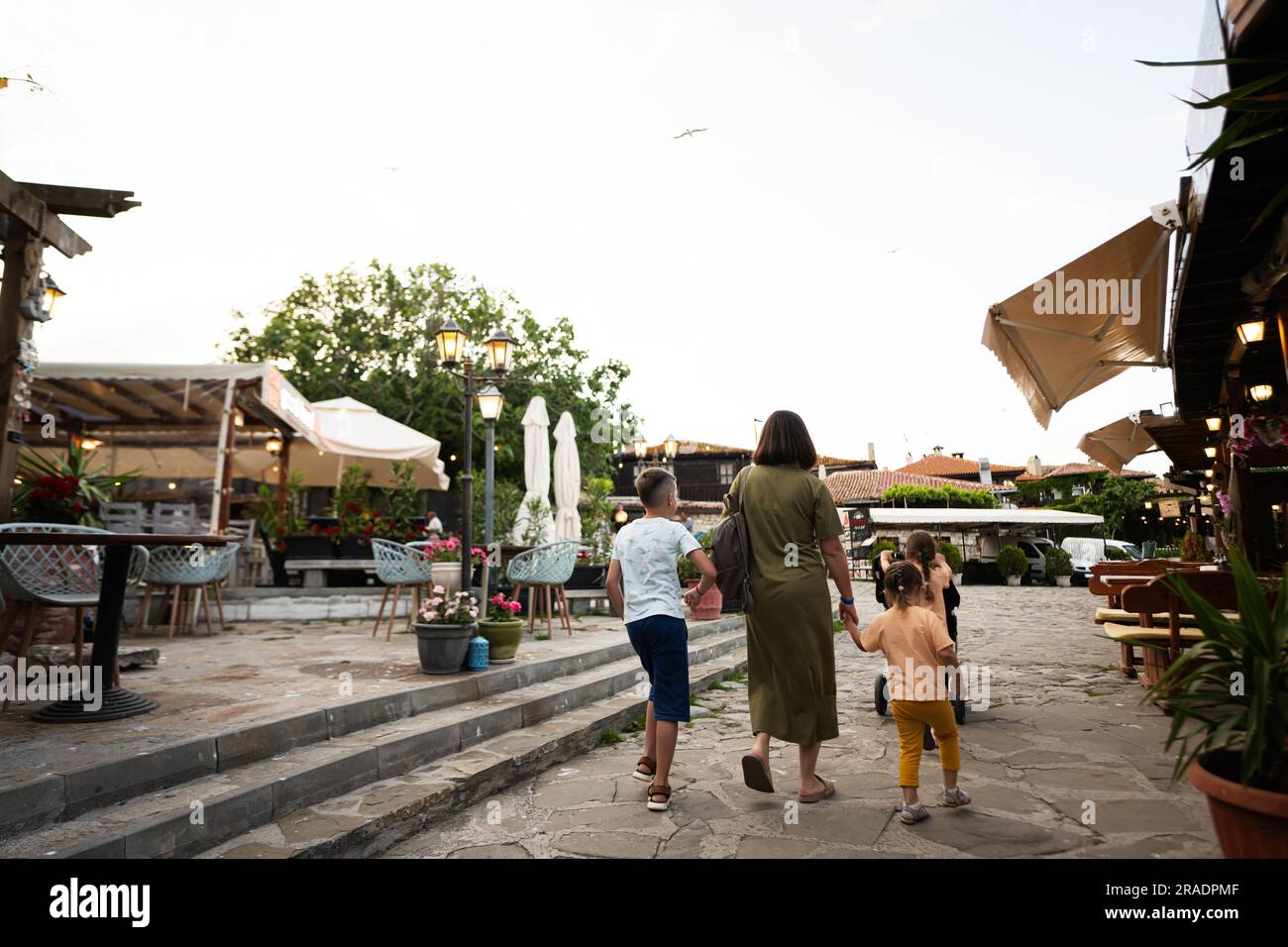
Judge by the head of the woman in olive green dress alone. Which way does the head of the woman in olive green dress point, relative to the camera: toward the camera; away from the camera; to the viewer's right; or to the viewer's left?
away from the camera

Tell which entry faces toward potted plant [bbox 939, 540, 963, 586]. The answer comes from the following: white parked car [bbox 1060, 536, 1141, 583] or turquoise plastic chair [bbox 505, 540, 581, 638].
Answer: the white parked car

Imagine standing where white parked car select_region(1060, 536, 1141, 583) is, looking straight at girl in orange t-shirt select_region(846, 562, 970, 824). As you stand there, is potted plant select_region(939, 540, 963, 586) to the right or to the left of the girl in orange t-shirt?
right

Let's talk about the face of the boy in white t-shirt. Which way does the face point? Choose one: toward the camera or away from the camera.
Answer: away from the camera

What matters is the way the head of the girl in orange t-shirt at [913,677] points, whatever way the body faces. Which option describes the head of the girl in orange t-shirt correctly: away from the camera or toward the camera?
away from the camera

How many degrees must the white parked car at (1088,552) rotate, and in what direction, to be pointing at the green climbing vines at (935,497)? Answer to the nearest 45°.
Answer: approximately 90° to its right
